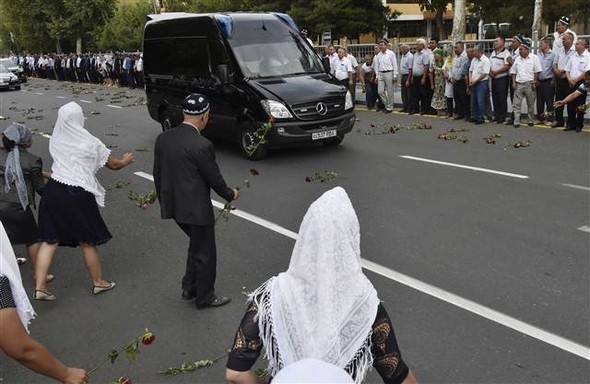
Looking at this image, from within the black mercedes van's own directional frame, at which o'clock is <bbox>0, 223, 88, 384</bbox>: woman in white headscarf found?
The woman in white headscarf is roughly at 2 o'clock from the black mercedes van.

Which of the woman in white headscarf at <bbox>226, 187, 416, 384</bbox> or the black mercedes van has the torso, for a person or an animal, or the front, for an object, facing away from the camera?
the woman in white headscarf

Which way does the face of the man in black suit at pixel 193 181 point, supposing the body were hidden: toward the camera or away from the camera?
away from the camera

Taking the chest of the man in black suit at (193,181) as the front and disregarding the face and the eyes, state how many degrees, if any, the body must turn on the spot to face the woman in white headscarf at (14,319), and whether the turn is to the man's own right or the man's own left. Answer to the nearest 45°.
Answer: approximately 180°

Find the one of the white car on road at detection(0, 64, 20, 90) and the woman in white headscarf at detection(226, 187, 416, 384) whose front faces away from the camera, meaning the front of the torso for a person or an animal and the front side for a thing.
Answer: the woman in white headscarf

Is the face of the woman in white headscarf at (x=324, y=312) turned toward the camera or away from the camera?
away from the camera

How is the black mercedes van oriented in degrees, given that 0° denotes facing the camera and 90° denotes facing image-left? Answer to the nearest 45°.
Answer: approximately 315°

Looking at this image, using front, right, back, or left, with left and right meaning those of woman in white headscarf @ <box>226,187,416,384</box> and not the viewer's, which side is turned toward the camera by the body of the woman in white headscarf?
back

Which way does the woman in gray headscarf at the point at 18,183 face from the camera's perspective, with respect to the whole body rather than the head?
away from the camera

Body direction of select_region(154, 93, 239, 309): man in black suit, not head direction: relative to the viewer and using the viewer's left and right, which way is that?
facing away from the viewer and to the right of the viewer

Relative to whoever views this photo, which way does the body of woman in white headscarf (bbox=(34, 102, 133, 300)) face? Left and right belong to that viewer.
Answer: facing away from the viewer and to the right of the viewer

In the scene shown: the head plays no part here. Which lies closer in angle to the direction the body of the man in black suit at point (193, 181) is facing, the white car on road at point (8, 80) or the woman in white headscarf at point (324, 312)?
the white car on road

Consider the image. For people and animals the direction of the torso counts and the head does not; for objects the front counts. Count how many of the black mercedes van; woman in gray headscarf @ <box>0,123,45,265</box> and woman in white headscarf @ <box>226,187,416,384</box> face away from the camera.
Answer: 2

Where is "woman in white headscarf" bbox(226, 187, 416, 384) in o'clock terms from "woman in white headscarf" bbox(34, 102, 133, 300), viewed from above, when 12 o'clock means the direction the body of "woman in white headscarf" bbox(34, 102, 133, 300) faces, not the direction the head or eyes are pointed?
"woman in white headscarf" bbox(226, 187, 416, 384) is roughly at 4 o'clock from "woman in white headscarf" bbox(34, 102, 133, 300).

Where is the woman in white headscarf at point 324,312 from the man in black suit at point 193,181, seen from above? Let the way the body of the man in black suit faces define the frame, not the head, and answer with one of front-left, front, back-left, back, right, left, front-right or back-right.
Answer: back-right

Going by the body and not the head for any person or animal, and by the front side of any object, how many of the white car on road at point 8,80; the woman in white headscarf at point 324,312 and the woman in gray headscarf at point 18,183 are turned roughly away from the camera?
2

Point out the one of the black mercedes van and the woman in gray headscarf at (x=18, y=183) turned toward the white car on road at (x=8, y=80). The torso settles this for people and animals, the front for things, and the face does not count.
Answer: the woman in gray headscarf
